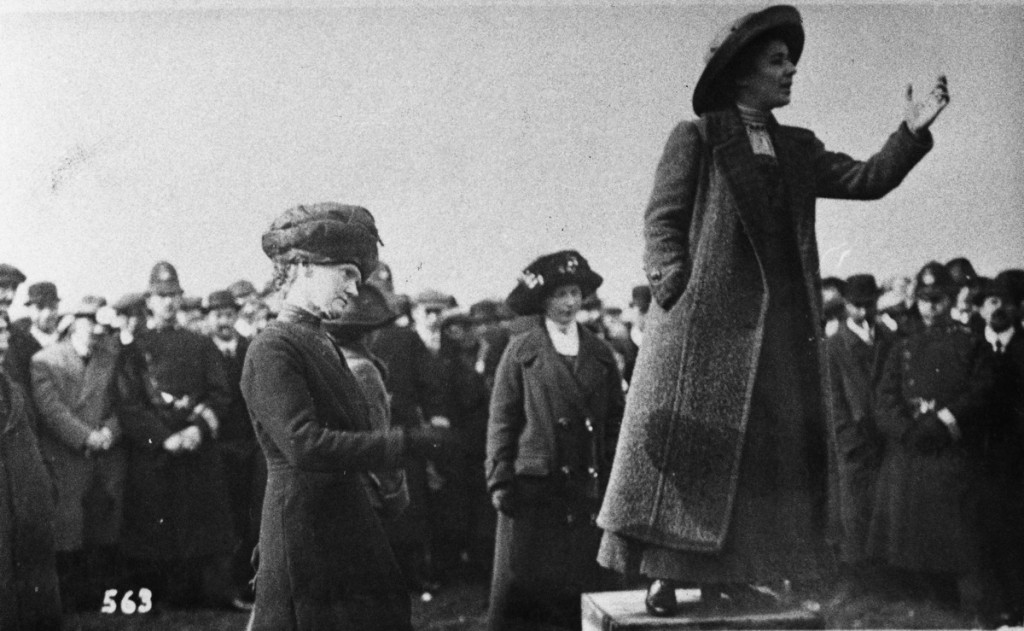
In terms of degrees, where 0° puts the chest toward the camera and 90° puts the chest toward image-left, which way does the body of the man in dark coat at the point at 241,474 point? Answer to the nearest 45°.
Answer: approximately 0°

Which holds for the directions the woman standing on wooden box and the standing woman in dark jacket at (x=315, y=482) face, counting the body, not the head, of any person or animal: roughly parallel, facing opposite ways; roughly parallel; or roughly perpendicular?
roughly perpendicular

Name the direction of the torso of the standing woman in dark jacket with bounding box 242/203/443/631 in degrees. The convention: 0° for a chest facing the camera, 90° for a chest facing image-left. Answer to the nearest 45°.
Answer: approximately 270°

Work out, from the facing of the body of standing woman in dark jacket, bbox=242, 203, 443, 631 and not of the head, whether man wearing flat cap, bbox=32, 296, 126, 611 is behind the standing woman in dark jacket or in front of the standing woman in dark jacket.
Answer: behind

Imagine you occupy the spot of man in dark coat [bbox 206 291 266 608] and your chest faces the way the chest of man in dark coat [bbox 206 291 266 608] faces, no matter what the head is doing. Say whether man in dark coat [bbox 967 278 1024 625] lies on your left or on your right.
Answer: on your left

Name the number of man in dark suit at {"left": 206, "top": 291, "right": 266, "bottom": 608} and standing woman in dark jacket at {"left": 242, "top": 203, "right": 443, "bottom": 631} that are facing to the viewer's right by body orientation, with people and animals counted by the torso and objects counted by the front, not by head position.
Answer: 1
